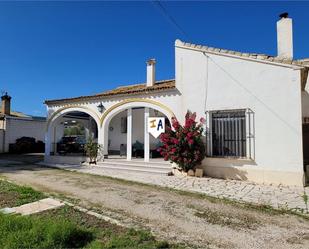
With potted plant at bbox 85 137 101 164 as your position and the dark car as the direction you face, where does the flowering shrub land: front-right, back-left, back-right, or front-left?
back-right

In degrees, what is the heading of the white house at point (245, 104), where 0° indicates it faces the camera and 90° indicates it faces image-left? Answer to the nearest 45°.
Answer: approximately 45°

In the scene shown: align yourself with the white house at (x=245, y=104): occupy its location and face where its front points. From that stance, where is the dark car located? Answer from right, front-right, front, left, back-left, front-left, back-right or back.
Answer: right
